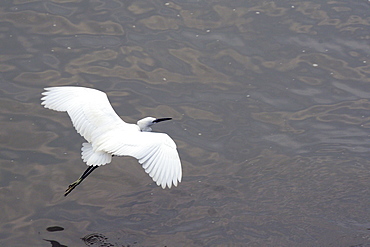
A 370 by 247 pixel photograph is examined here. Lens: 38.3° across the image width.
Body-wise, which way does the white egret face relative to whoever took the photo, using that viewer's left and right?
facing away from the viewer and to the right of the viewer
